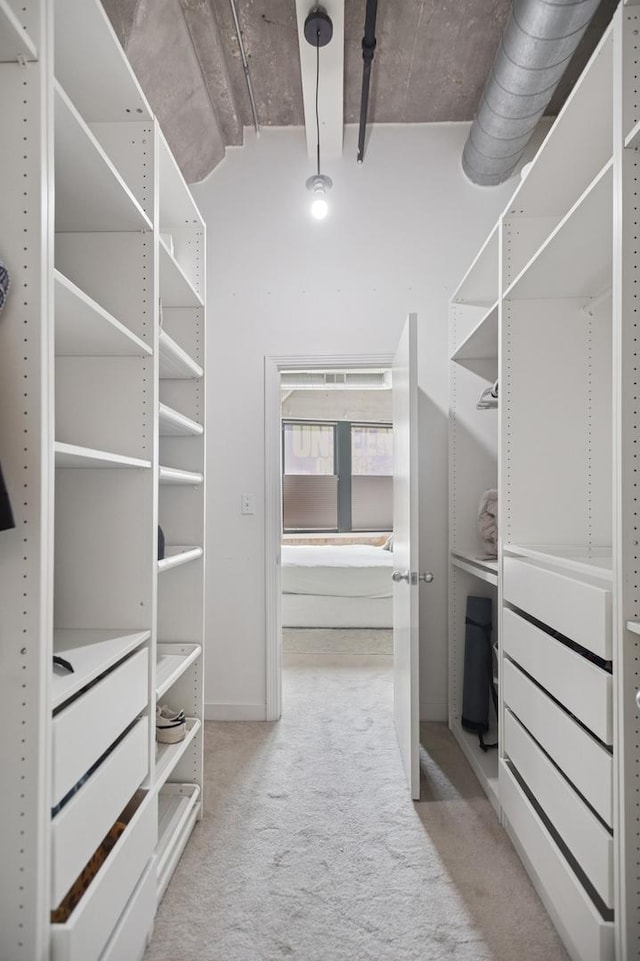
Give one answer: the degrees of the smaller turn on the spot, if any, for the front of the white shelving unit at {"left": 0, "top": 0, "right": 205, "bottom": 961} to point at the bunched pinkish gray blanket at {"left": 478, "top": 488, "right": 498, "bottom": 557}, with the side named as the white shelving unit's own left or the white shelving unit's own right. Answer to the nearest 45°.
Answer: approximately 45° to the white shelving unit's own left

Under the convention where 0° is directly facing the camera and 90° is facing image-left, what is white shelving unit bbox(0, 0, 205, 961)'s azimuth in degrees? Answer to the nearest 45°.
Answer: approximately 270°

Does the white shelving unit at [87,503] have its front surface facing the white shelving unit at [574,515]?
yes

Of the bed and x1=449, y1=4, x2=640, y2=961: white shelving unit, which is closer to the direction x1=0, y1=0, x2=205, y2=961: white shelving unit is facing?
the white shelving unit

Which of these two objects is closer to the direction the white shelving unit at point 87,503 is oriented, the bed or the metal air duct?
the metal air duct

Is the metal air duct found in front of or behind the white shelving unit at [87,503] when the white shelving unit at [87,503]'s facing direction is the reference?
in front
